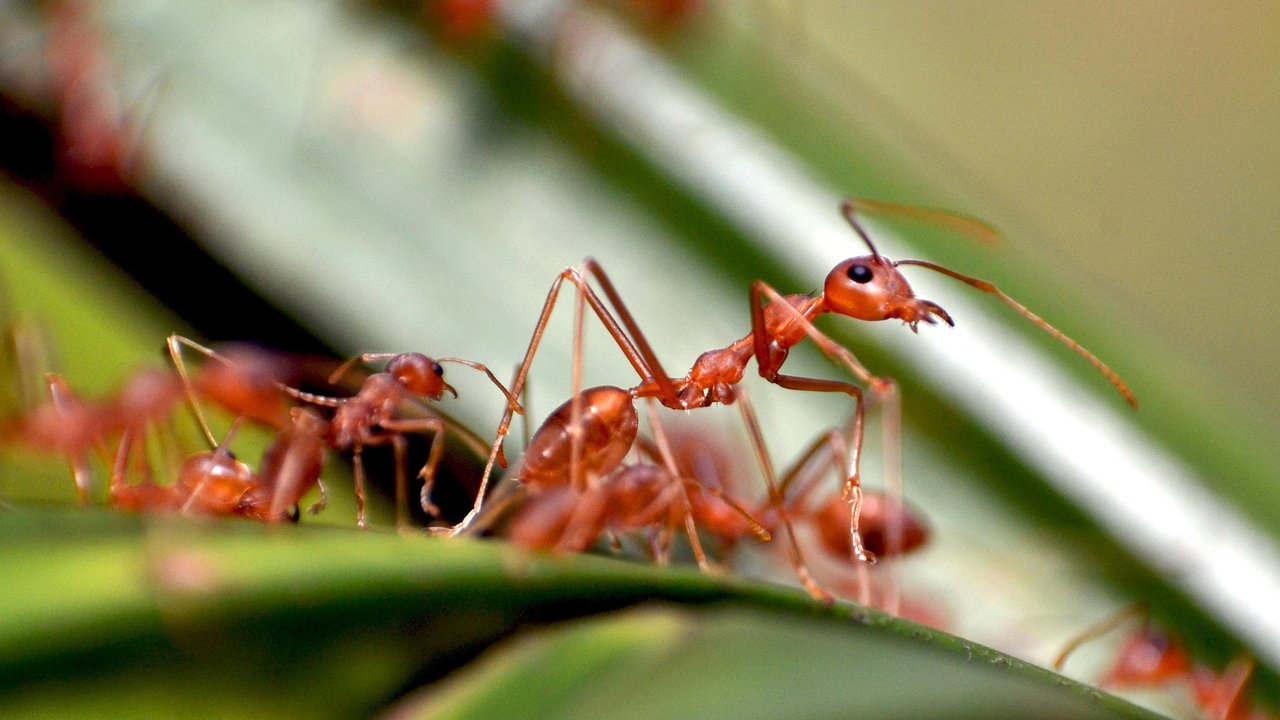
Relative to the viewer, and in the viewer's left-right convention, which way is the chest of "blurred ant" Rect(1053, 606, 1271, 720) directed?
facing to the left of the viewer

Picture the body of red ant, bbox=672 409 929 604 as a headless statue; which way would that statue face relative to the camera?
to the viewer's left

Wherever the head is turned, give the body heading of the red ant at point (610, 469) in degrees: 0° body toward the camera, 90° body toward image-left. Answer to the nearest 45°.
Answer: approximately 270°

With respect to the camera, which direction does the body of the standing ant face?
to the viewer's right

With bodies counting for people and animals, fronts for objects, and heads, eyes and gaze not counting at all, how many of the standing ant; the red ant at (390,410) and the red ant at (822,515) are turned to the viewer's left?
1

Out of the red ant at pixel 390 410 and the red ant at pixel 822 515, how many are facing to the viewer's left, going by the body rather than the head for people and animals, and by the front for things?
1

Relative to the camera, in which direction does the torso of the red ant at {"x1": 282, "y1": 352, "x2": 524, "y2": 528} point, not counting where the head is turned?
to the viewer's right
